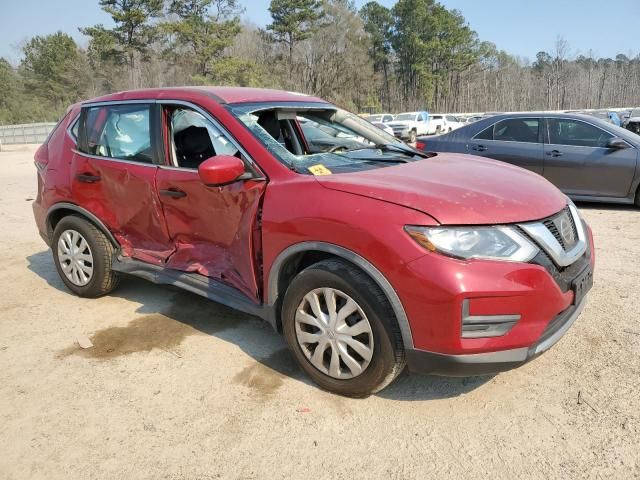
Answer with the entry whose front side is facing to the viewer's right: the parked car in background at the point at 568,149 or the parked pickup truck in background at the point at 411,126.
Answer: the parked car in background at the point at 568,149

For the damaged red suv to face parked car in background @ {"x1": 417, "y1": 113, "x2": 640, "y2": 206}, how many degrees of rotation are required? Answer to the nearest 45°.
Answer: approximately 90° to its left

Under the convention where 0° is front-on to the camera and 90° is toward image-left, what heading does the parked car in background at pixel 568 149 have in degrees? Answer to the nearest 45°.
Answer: approximately 270°

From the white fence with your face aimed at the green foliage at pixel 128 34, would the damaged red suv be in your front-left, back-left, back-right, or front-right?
back-right

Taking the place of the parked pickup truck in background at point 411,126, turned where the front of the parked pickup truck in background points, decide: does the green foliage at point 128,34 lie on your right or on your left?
on your right

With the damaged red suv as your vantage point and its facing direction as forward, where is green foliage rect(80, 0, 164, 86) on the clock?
The green foliage is roughly at 7 o'clock from the damaged red suv.

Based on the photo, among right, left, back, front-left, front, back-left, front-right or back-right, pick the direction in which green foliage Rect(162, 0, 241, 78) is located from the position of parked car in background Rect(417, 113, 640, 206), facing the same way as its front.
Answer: back-left

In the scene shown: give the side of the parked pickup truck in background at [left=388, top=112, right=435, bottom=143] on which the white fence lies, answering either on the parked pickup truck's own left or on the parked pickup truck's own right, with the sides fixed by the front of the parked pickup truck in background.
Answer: on the parked pickup truck's own right

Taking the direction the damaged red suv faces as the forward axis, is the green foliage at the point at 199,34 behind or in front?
behind

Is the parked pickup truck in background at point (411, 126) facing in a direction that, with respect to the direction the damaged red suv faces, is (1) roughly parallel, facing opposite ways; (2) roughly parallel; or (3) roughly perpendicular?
roughly perpendicular

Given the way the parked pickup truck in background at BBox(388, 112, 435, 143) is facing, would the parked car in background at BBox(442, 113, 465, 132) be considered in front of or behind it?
behind

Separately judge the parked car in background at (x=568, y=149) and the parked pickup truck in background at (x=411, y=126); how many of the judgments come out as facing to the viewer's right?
1
